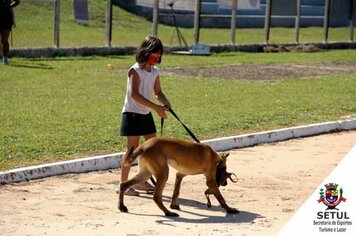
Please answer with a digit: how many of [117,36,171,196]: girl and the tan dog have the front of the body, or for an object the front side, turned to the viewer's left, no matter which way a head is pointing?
0

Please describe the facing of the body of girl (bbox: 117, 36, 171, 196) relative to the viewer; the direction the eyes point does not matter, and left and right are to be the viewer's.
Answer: facing the viewer and to the right of the viewer

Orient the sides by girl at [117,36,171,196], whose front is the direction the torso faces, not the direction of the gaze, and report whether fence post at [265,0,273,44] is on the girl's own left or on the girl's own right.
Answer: on the girl's own left

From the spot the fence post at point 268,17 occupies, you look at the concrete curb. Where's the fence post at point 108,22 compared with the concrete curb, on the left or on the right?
right

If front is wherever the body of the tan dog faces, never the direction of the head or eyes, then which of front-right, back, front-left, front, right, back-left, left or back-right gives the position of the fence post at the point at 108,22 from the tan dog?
left

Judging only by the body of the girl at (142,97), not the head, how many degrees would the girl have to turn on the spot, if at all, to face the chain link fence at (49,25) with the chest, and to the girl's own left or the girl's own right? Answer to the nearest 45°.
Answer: approximately 135° to the girl's own left

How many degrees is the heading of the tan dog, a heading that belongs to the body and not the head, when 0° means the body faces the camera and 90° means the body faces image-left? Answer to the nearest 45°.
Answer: approximately 270°

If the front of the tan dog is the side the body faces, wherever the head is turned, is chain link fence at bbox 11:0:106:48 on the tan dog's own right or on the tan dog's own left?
on the tan dog's own left

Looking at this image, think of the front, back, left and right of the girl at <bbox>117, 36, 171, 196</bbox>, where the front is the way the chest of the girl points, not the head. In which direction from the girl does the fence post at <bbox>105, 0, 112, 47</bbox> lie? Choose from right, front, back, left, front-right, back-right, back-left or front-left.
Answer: back-left

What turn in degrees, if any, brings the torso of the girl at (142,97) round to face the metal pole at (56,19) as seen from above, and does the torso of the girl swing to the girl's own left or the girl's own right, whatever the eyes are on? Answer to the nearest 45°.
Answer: approximately 135° to the girl's own left

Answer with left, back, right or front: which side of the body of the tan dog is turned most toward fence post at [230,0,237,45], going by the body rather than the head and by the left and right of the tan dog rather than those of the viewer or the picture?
left

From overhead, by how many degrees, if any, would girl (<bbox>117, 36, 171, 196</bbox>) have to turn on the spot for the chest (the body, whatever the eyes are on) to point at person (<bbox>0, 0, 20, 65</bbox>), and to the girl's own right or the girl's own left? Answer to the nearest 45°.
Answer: approximately 135° to the girl's own left

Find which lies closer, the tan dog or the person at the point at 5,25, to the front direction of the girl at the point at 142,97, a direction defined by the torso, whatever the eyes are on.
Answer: the tan dog

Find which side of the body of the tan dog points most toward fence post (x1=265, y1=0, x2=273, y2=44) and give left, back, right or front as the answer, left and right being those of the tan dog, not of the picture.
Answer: left
